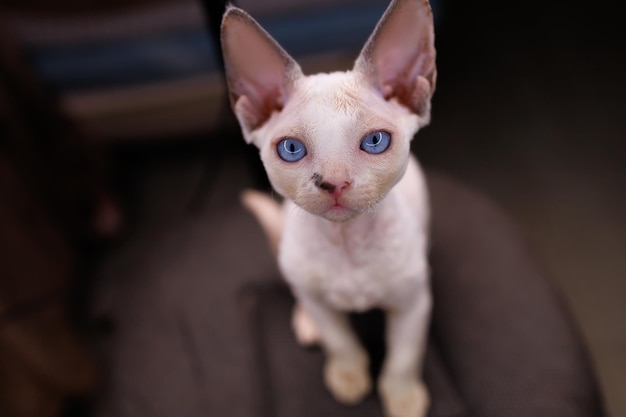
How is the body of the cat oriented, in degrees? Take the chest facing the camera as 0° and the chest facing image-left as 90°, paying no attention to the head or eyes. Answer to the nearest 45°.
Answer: approximately 0°
